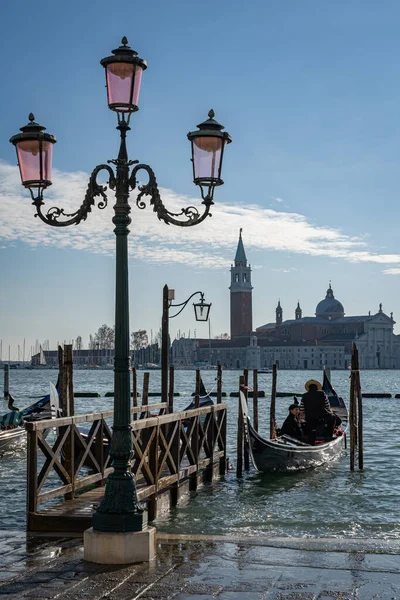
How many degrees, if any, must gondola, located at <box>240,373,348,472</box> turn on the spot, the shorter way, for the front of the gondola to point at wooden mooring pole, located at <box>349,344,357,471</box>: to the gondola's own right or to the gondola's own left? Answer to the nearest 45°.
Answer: approximately 180°

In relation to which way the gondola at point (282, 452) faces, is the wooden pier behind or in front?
in front

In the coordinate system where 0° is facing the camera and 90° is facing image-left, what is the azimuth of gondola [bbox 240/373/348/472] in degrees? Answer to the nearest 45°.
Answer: approximately 45°
